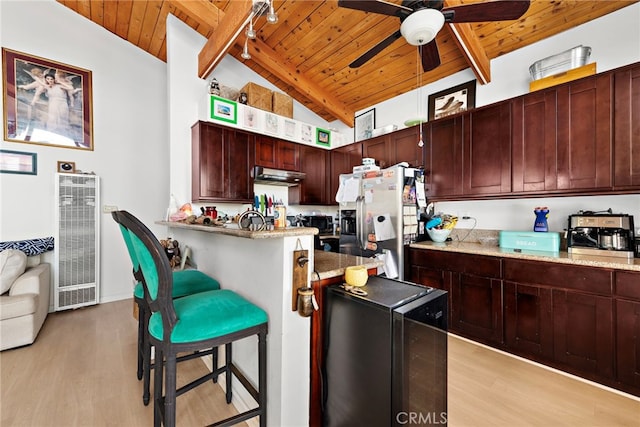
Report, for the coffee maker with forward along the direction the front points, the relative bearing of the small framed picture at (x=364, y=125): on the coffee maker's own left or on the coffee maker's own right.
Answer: on the coffee maker's own right

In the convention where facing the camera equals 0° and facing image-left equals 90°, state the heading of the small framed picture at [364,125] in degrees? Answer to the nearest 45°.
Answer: approximately 45°

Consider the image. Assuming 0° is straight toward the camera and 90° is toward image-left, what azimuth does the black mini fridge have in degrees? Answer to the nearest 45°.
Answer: approximately 315°

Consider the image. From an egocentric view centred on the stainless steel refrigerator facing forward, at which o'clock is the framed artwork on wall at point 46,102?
The framed artwork on wall is roughly at 1 o'clock from the stainless steel refrigerator.

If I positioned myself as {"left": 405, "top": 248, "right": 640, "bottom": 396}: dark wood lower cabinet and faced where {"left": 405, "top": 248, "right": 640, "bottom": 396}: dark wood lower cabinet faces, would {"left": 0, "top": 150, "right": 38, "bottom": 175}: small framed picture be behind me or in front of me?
in front

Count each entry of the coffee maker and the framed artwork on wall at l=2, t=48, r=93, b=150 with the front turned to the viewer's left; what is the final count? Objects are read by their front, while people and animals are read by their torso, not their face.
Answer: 0

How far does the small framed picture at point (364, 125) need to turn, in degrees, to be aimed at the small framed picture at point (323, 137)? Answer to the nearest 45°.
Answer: approximately 45° to its right

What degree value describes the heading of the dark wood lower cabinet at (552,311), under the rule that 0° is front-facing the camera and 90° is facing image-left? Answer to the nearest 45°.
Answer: approximately 45°

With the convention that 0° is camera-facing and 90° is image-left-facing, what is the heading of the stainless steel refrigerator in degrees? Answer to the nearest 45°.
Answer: approximately 45°

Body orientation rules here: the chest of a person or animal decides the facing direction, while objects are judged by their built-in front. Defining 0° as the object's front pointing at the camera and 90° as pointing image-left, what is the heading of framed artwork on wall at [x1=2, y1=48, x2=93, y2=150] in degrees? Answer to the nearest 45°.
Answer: approximately 315°

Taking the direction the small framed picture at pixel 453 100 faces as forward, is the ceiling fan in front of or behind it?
in front

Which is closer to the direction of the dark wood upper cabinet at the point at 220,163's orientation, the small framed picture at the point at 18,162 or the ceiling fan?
the ceiling fan

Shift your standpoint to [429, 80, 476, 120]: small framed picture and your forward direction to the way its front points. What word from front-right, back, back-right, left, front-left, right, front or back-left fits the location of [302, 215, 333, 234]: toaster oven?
front-right
